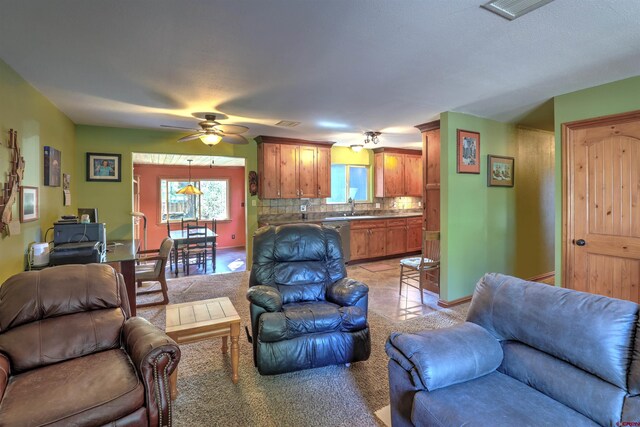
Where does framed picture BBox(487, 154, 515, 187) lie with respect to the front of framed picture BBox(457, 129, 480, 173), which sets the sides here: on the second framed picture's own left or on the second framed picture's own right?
on the second framed picture's own left

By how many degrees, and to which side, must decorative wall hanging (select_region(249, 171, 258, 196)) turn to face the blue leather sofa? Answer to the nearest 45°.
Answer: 0° — it already faces it

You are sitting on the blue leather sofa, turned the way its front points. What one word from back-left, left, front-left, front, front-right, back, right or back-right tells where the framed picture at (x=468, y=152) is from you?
back-right

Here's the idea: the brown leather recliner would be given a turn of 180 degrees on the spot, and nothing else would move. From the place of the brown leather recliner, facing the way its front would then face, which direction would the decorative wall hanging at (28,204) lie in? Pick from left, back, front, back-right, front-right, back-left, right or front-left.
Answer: front-right

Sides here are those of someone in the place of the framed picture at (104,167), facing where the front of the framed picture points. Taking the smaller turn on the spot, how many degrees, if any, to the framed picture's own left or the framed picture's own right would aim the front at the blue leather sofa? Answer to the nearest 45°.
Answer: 0° — it already faces it

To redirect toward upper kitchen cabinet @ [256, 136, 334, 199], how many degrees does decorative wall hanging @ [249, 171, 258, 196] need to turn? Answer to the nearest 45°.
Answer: approximately 90° to its left

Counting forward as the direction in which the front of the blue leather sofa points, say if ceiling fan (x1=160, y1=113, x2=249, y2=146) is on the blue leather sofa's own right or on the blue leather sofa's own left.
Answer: on the blue leather sofa's own right

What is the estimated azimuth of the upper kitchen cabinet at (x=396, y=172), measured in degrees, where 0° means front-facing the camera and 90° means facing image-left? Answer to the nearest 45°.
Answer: approximately 315°

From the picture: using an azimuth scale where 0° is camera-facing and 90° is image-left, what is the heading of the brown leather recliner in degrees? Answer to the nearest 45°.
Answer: approximately 315°
